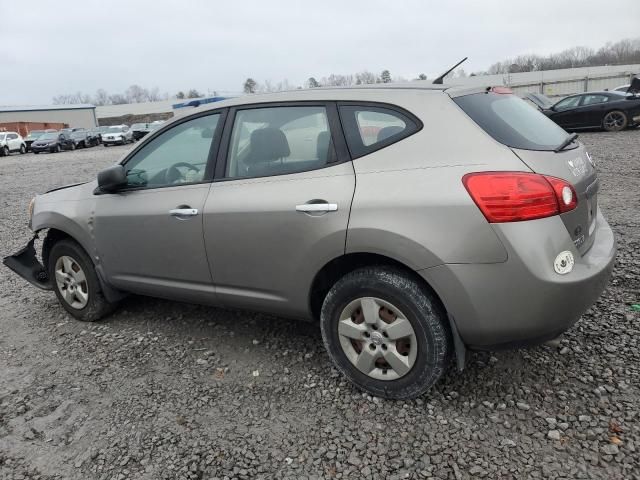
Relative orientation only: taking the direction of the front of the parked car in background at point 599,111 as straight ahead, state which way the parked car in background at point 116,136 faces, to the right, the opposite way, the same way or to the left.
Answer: to the left

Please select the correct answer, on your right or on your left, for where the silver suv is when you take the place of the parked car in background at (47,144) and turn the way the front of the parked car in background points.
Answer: on your left

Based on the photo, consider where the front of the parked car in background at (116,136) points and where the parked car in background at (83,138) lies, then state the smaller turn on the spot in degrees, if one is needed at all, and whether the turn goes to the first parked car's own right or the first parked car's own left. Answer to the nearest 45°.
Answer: approximately 45° to the first parked car's own right

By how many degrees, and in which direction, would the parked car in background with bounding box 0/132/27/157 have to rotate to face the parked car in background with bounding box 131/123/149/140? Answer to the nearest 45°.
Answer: approximately 180°

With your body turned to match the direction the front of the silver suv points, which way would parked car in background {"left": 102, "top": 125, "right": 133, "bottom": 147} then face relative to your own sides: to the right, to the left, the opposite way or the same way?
to the left

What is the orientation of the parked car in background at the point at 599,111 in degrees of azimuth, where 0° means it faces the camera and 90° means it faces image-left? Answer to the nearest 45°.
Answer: approximately 90°

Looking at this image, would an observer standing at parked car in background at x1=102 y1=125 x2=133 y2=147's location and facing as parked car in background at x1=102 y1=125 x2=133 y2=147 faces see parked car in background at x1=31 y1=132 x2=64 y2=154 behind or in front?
in front

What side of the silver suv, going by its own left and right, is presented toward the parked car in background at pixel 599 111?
right

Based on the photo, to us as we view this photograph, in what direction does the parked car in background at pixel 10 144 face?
facing the viewer and to the left of the viewer

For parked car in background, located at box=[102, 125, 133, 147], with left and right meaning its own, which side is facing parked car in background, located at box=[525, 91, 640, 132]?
left

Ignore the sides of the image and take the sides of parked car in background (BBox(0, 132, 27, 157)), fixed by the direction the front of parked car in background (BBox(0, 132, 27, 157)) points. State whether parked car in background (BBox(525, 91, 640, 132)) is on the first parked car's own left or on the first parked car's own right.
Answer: on the first parked car's own left

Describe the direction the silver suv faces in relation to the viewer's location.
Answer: facing away from the viewer and to the left of the viewer

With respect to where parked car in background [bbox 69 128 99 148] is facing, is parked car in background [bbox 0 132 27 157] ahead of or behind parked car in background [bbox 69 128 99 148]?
ahead

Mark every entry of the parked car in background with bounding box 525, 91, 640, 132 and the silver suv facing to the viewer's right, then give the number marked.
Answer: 0
